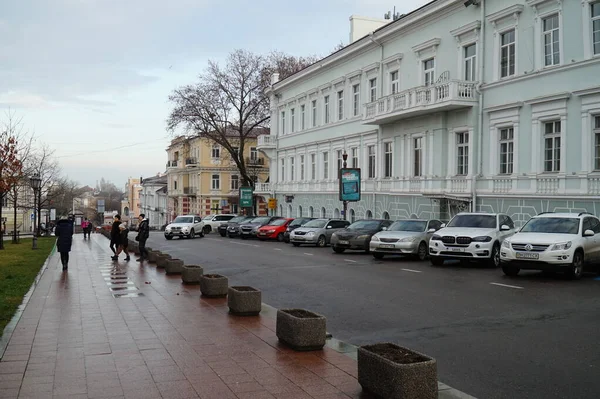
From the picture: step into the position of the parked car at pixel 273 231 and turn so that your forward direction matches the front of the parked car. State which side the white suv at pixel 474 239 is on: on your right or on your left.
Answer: on your left

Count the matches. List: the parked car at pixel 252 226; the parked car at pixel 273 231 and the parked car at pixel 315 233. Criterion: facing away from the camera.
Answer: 0

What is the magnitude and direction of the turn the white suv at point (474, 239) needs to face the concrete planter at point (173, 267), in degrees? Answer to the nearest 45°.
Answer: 0° — it already faces it

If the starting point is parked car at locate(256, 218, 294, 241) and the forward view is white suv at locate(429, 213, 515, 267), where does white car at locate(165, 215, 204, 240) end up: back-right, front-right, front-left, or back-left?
back-right

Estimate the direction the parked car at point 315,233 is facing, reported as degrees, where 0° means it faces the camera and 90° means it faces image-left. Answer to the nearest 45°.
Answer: approximately 45°

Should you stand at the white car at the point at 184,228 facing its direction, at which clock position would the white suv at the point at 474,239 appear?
The white suv is roughly at 10 o'clock from the white car.

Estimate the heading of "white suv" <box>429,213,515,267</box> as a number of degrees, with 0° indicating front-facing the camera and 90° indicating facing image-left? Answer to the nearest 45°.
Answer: approximately 45°

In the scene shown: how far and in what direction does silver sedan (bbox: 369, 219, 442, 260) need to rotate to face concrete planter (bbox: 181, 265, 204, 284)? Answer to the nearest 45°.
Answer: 0° — it already faces it

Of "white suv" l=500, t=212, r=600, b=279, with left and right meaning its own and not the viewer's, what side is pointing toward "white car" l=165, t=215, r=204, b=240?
right

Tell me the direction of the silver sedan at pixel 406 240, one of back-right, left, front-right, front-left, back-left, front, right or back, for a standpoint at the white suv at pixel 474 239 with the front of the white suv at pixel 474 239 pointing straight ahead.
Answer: right

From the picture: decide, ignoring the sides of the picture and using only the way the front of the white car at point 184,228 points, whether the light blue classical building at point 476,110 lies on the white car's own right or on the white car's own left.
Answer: on the white car's own left

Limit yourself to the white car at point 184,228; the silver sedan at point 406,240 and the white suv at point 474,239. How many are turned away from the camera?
0

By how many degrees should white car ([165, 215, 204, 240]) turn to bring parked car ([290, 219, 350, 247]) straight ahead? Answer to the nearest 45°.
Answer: approximately 90° to its left

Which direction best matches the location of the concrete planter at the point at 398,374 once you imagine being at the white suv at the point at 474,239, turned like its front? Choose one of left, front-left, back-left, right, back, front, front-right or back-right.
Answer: front-left

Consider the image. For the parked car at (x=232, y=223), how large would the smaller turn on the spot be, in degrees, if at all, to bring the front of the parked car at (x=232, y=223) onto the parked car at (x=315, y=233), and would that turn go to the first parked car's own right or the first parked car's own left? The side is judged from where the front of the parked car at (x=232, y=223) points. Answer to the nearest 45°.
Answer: approximately 45° to the first parked car's own left

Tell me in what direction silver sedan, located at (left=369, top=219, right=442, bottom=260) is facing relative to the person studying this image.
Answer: facing the viewer and to the left of the viewer

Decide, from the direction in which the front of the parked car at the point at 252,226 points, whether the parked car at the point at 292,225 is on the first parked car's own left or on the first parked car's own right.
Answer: on the first parked car's own left
